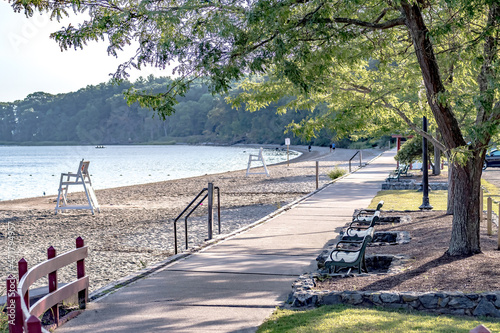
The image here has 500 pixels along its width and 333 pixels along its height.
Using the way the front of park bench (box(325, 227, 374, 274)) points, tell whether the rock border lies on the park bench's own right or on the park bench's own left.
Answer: on the park bench's own left

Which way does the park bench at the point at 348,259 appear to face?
to the viewer's left

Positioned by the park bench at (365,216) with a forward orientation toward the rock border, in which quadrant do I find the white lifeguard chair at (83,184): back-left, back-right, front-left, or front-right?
back-right

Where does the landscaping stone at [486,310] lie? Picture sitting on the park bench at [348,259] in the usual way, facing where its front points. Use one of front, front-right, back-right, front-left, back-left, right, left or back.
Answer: back-left

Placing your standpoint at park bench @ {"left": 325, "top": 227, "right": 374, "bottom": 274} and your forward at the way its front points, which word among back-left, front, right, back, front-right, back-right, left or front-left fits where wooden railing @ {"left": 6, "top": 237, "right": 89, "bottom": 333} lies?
front-left

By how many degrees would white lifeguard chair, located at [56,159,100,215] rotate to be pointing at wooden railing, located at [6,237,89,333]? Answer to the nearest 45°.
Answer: approximately 90° to its left

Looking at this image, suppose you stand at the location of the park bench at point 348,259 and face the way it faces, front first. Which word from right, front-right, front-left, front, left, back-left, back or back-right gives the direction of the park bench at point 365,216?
right
